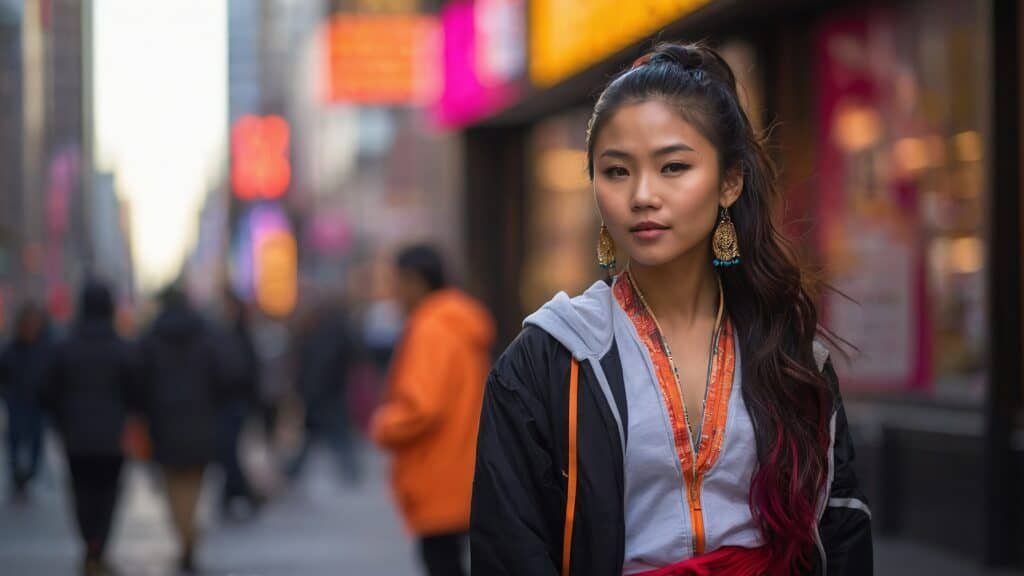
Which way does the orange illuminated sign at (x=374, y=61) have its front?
toward the camera

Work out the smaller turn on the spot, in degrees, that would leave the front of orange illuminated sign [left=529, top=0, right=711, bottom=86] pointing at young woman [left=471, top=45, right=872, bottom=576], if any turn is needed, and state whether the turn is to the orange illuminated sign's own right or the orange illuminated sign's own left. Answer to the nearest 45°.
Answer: approximately 45° to the orange illuminated sign's own left

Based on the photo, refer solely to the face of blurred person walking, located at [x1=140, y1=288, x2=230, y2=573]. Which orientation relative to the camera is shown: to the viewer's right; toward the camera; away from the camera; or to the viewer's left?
away from the camera

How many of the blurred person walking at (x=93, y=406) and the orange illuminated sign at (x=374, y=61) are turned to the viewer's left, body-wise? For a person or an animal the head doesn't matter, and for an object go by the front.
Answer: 0

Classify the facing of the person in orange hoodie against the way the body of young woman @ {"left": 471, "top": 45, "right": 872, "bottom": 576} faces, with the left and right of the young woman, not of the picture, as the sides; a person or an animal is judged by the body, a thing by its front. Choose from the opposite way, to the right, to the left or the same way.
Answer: to the right

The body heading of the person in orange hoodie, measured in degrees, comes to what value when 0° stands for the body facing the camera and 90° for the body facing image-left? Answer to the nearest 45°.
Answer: approximately 90°

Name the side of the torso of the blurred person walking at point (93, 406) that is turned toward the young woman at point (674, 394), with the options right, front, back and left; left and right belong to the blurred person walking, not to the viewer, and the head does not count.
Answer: back

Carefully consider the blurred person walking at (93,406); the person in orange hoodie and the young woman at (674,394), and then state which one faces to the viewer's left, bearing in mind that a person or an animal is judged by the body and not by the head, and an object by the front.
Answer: the person in orange hoodie

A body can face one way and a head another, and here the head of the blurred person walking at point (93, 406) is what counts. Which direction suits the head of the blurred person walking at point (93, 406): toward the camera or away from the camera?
away from the camera

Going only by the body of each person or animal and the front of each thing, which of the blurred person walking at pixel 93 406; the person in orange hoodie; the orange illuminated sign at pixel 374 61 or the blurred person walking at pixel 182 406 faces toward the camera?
the orange illuminated sign

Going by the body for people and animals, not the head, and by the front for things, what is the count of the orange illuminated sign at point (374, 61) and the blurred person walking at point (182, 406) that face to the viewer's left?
0

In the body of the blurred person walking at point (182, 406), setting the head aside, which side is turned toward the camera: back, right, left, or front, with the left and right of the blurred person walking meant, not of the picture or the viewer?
back

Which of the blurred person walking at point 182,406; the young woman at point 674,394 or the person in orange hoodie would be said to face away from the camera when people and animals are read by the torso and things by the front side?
the blurred person walking

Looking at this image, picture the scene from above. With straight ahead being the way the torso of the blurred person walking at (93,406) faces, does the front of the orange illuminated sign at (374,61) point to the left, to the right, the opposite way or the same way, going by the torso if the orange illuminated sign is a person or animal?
the opposite way
